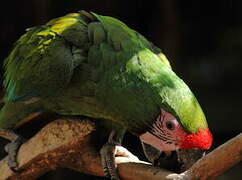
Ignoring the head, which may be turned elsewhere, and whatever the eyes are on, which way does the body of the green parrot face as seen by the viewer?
to the viewer's right
